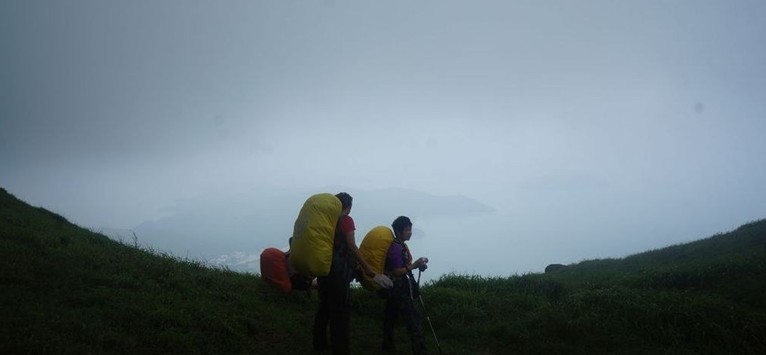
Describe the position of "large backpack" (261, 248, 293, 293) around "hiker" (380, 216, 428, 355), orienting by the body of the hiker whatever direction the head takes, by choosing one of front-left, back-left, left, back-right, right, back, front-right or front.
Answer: back-left

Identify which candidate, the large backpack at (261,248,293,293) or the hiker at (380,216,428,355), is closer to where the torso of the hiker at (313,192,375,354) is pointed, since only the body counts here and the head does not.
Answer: the hiker

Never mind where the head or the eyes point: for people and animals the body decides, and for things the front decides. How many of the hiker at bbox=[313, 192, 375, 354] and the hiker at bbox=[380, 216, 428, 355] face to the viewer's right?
2

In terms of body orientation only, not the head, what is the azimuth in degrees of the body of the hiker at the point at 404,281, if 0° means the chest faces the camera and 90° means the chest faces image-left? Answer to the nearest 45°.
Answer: approximately 270°

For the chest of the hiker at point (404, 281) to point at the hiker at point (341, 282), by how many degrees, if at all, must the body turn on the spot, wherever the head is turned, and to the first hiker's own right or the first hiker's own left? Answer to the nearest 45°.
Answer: approximately 135° to the first hiker's own right

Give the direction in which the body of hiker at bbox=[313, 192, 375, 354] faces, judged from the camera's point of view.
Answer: to the viewer's right
